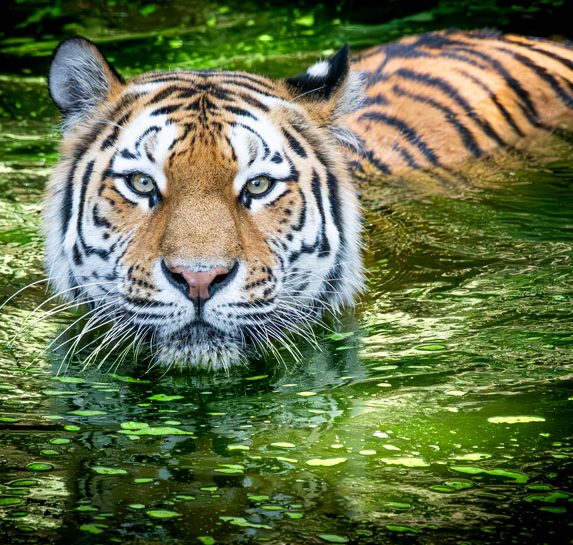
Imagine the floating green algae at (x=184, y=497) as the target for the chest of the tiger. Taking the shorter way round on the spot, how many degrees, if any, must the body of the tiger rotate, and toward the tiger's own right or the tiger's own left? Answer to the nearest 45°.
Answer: approximately 45° to the tiger's own left

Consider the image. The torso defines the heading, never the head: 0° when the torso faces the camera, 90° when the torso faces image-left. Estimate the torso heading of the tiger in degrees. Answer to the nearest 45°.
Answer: approximately 45°

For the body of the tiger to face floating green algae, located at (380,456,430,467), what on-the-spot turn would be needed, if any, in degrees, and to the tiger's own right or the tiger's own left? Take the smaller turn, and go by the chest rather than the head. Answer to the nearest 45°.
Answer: approximately 90° to the tiger's own left

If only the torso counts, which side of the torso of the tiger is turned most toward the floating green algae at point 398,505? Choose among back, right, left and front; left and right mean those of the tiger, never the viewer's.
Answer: left

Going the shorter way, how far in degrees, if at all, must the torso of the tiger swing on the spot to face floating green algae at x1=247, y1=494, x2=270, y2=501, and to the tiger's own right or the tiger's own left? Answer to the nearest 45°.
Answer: approximately 45° to the tiger's own left

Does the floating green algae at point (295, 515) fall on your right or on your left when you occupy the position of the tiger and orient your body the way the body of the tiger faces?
on your left
